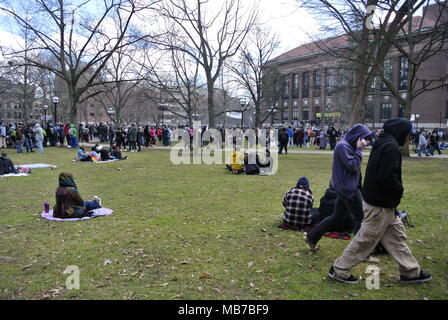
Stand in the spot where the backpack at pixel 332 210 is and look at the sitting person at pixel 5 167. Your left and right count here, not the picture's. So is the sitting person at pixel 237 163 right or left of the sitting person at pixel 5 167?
right

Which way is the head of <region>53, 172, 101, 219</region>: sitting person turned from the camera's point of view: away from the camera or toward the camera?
away from the camera

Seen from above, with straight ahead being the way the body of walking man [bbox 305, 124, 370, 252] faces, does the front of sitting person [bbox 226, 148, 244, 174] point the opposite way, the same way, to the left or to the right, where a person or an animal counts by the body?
to the left

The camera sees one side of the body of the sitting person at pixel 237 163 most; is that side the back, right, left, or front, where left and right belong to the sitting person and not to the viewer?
back

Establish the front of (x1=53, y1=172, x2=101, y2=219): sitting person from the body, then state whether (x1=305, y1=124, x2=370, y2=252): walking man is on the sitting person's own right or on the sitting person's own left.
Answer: on the sitting person's own right

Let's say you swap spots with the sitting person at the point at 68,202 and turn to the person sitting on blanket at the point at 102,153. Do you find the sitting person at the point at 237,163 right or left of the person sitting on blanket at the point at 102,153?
right

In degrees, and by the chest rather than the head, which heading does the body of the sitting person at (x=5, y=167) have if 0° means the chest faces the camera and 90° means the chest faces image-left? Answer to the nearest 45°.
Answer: approximately 225°

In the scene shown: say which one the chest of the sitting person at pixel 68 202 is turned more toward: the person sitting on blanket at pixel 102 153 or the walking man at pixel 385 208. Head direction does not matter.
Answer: the person sitting on blanket

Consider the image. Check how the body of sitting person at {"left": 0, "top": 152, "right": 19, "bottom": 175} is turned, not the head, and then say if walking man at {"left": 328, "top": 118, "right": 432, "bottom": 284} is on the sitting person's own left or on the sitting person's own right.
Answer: on the sitting person's own right
